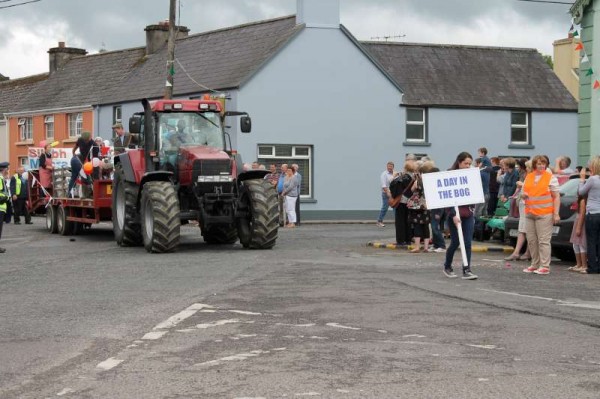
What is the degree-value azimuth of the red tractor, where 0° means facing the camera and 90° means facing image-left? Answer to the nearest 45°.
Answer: approximately 315°

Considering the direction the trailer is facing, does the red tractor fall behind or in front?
in front

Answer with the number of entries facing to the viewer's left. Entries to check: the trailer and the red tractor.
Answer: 0

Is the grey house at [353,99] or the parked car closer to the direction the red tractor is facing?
the parked car

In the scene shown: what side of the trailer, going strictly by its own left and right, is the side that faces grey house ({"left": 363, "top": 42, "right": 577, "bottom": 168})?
left

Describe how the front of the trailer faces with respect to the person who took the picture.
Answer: facing the viewer and to the right of the viewer

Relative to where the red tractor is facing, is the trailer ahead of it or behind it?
behind

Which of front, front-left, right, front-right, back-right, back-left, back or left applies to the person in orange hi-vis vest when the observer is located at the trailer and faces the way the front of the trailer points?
front
